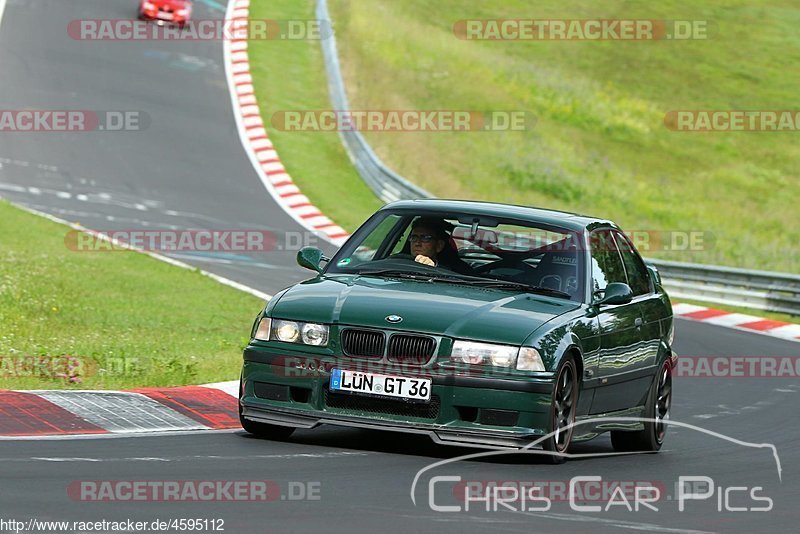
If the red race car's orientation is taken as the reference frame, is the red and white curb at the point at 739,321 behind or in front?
in front

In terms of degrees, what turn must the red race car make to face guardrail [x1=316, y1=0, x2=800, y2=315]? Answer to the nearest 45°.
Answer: approximately 45° to its left

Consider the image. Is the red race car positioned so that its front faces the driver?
yes

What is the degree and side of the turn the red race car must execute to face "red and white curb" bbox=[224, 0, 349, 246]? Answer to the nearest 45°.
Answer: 0° — it already faces it

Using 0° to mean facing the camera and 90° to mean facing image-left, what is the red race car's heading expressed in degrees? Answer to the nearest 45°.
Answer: approximately 0°

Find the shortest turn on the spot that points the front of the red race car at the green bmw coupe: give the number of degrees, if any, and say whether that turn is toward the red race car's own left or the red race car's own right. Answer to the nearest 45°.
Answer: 0° — it already faces it
